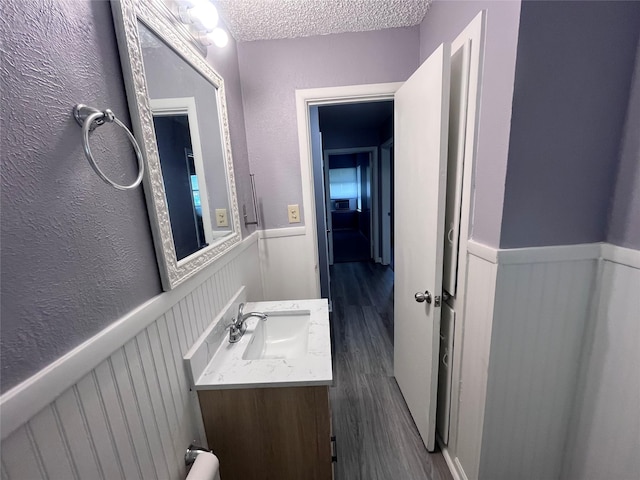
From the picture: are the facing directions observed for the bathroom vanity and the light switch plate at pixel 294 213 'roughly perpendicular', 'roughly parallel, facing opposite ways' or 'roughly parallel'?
roughly perpendicular

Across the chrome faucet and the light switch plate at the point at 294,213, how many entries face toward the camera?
1

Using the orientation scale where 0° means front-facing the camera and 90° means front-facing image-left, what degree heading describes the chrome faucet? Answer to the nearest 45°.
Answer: approximately 270°

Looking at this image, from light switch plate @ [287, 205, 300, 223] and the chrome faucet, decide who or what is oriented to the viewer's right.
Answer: the chrome faucet

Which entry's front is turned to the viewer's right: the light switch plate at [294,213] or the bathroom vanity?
the bathroom vanity

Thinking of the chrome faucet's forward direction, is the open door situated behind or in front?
in front

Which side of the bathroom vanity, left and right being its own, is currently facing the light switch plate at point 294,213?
left

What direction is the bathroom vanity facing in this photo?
to the viewer's right

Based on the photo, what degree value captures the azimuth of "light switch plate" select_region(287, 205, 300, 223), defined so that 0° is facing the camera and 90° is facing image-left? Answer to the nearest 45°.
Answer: approximately 0°

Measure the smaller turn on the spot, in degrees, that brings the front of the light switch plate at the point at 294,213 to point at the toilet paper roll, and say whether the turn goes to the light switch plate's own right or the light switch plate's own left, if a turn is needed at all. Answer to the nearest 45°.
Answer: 0° — it already faces it

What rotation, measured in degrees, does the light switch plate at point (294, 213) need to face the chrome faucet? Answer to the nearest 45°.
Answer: approximately 45° to its right
